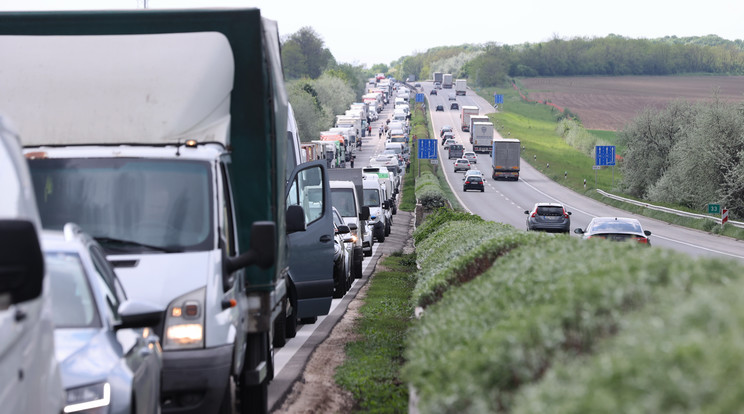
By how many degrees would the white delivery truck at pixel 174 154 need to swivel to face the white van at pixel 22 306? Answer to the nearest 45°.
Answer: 0° — it already faces it

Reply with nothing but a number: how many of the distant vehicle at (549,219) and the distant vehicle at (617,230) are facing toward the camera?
0

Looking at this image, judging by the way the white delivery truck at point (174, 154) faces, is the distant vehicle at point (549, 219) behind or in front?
behind

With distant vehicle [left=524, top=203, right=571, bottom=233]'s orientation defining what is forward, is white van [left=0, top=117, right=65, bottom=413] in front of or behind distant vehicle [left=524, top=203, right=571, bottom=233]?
behind

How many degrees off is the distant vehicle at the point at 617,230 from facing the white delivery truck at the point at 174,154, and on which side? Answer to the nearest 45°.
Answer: approximately 180°

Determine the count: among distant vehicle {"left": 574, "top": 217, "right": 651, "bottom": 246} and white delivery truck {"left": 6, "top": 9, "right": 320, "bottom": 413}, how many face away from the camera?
1

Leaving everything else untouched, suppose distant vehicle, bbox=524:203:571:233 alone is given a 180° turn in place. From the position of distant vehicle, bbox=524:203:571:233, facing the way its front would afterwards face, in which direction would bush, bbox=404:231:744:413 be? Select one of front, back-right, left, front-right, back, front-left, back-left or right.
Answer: front

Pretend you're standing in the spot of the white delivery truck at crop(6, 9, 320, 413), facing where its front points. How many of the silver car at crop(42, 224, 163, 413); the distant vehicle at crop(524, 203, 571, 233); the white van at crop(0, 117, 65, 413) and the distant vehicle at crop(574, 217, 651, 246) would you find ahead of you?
2

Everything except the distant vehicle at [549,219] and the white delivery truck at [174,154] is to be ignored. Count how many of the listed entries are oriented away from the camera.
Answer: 1

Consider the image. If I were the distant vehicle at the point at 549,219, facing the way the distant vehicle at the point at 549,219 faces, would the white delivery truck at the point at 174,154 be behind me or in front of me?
behind

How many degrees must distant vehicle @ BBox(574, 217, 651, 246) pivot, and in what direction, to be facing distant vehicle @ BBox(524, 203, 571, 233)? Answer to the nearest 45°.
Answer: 0° — it already faces it

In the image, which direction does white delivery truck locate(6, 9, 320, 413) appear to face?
toward the camera

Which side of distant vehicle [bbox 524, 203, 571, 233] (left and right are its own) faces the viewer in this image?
back

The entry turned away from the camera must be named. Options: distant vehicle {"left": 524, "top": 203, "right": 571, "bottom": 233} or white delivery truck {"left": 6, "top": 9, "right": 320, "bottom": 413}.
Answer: the distant vehicle

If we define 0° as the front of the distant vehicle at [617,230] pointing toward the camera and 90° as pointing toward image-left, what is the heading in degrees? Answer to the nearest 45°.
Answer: approximately 180°

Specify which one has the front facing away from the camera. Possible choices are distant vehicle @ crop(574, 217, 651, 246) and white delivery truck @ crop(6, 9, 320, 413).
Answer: the distant vehicle

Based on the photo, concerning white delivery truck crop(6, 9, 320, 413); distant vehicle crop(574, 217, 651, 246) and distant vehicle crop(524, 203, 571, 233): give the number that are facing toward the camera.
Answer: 1

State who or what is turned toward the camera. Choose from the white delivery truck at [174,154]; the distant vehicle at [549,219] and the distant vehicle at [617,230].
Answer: the white delivery truck
